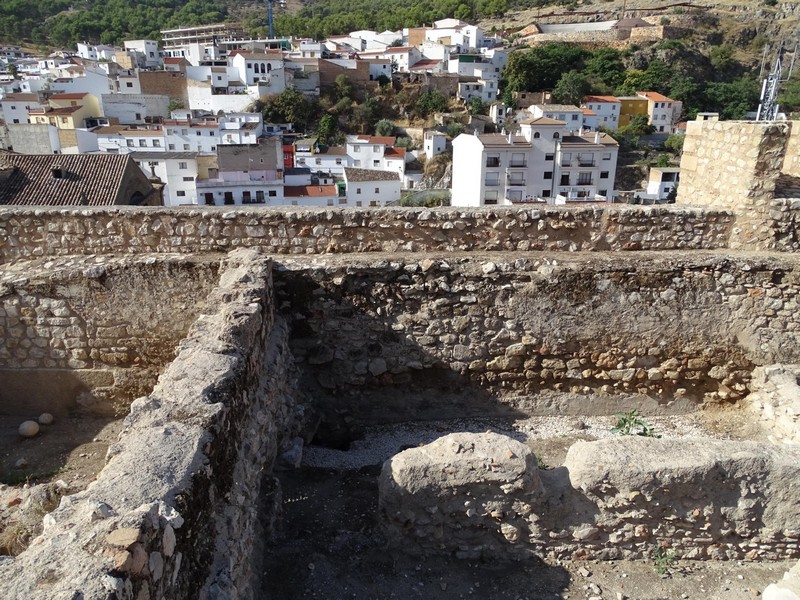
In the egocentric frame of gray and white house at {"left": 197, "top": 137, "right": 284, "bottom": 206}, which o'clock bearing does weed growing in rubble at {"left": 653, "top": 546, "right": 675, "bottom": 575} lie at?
The weed growing in rubble is roughly at 12 o'clock from the gray and white house.

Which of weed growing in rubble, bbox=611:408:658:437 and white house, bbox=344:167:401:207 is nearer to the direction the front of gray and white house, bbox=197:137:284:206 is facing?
the weed growing in rubble

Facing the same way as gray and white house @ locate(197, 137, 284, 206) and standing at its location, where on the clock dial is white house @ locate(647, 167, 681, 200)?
white house @ locate(647, 167, 681, 200) is roughly at 9 o'clock from gray and white house @ locate(197, 137, 284, 206).

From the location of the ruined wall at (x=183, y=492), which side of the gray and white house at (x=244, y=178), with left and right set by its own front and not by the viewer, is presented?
front

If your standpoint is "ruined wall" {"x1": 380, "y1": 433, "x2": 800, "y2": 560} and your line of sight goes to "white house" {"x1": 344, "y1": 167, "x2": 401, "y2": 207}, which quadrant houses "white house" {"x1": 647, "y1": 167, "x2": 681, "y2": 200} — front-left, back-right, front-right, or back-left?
front-right

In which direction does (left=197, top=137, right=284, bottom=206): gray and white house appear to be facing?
toward the camera

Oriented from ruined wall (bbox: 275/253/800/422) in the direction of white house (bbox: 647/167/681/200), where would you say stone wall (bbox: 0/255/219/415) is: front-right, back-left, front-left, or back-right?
back-left

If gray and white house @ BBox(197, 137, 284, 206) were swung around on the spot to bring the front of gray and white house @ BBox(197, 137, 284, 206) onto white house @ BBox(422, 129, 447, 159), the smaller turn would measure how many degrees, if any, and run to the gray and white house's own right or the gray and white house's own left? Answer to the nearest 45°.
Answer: approximately 135° to the gray and white house's own left

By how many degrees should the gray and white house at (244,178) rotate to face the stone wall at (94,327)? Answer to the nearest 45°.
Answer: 0° — it already faces it

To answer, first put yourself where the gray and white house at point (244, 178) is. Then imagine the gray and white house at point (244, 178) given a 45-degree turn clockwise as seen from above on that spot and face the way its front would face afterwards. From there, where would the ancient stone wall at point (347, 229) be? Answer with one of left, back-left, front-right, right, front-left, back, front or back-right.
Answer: front-left

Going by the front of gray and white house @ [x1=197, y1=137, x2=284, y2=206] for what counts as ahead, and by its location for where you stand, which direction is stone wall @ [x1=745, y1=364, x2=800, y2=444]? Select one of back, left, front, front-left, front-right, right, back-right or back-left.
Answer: front

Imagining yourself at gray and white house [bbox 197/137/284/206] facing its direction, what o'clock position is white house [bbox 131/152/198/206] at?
white house [bbox 131/152/198/206] is roughly at 4 o'clock from gray and white house [bbox 197/137/284/206].

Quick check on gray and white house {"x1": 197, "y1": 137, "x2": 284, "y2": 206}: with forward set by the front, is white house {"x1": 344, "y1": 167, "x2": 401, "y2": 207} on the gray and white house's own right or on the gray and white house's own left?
on the gray and white house's own left

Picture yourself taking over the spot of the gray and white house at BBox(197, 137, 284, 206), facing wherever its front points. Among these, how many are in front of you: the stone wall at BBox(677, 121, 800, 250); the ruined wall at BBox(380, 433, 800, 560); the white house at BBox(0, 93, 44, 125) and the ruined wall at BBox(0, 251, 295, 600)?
3

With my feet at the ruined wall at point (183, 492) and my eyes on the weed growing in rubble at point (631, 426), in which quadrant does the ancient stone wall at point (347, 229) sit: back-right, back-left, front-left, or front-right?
front-left

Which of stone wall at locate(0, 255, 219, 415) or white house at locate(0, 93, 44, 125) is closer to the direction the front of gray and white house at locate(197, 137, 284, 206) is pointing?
the stone wall
